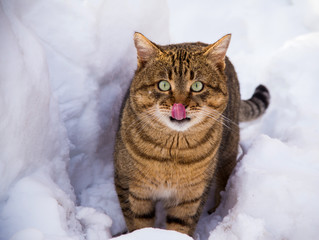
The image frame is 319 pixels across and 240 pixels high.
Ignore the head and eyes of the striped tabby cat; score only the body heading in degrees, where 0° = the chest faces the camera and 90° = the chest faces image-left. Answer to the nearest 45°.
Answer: approximately 0°
